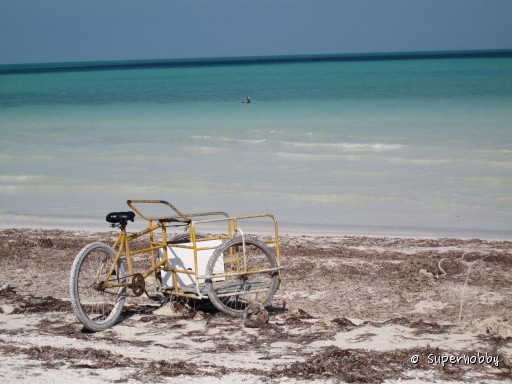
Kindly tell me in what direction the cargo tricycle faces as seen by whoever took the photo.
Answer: facing away from the viewer and to the right of the viewer
